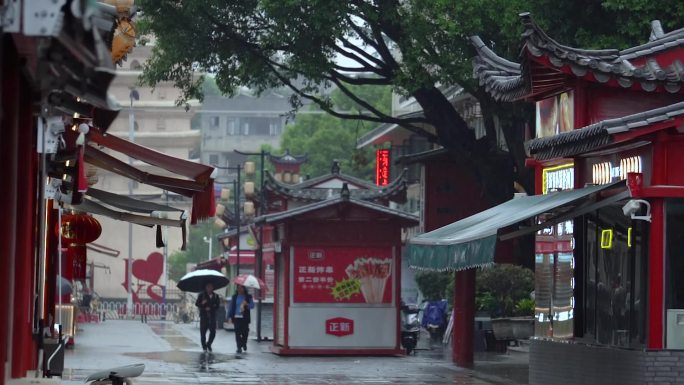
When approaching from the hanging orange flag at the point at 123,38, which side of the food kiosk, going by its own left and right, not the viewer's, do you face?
front

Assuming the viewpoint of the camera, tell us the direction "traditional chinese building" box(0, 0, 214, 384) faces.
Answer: facing to the right of the viewer

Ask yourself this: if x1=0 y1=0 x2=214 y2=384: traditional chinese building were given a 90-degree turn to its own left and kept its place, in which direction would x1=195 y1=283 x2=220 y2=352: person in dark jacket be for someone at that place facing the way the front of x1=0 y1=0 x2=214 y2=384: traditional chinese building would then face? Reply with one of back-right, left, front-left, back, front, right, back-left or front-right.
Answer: front

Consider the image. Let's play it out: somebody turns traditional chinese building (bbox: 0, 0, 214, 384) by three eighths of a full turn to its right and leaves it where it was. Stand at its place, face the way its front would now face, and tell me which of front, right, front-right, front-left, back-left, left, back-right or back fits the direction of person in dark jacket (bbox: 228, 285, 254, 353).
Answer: back-right

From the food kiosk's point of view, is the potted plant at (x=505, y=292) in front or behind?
behind

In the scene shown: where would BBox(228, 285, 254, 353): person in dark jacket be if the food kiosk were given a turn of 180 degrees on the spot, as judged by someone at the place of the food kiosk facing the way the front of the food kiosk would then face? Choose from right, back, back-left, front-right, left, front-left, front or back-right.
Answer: front-left
